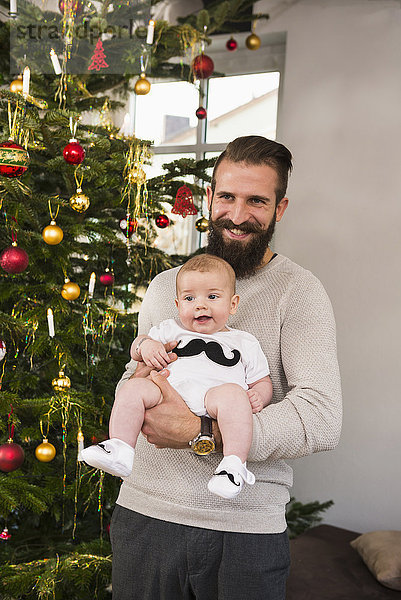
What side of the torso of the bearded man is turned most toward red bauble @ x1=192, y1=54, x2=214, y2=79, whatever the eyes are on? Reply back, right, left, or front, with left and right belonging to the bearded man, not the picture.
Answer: back

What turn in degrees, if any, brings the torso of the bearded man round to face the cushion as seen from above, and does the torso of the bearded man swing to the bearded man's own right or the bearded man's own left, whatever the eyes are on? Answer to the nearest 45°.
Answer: approximately 135° to the bearded man's own left

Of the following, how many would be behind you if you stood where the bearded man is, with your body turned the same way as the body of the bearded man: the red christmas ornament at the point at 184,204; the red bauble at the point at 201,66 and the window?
3

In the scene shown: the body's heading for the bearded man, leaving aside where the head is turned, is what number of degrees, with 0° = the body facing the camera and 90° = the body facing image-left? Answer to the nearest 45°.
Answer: approximately 0°

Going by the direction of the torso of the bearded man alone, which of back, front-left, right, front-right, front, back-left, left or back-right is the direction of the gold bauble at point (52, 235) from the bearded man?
back-right

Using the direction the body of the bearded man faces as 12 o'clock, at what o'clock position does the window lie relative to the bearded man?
The window is roughly at 6 o'clock from the bearded man.
